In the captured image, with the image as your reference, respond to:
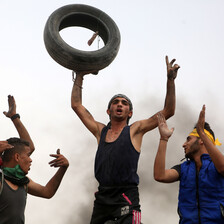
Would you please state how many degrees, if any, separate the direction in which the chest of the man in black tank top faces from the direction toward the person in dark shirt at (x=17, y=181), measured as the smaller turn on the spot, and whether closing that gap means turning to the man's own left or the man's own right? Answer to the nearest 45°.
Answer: approximately 90° to the man's own right

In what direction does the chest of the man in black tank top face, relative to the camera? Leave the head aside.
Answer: toward the camera

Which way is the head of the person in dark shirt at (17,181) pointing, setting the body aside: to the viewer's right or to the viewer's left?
to the viewer's right

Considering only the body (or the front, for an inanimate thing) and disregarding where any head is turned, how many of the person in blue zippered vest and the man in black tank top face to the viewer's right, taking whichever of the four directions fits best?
0

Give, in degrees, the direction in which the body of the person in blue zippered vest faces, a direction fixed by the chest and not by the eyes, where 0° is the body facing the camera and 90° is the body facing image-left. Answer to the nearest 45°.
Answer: approximately 45°

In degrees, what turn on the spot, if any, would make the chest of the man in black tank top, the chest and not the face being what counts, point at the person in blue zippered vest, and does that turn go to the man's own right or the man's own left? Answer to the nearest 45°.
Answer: approximately 90° to the man's own left

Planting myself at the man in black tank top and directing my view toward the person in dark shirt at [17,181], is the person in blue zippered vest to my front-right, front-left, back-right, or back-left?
back-left
